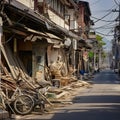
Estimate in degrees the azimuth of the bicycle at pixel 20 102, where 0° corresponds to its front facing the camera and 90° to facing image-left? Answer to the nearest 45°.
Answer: approximately 270°
